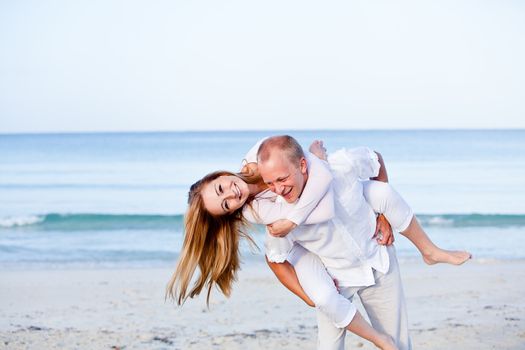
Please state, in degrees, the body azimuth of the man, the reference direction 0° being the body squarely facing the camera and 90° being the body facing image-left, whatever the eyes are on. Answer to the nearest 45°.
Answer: approximately 45°

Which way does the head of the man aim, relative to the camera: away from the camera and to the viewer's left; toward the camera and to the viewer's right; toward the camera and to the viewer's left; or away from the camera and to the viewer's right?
toward the camera and to the viewer's left
